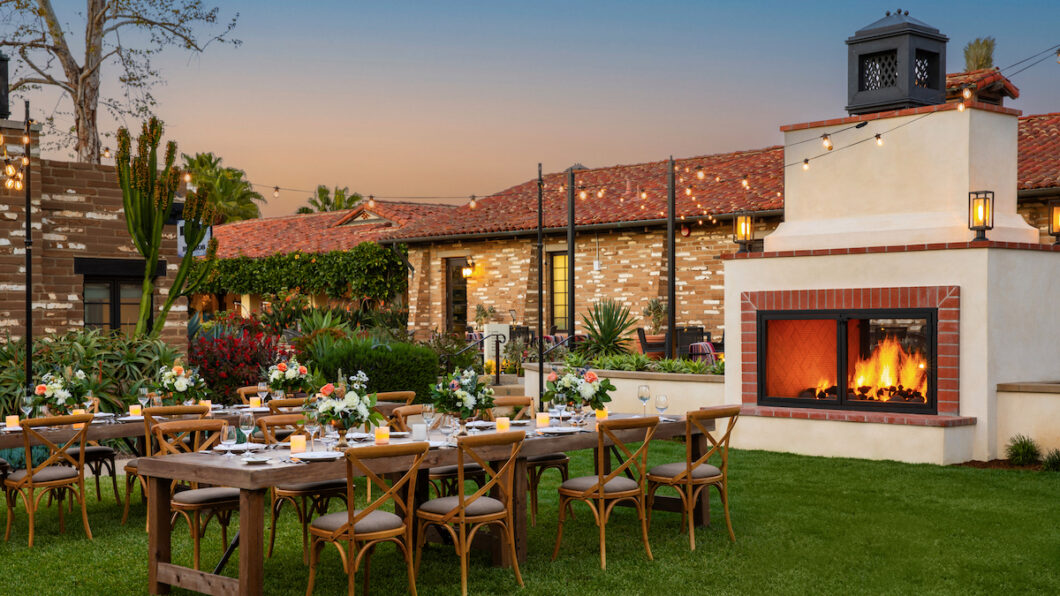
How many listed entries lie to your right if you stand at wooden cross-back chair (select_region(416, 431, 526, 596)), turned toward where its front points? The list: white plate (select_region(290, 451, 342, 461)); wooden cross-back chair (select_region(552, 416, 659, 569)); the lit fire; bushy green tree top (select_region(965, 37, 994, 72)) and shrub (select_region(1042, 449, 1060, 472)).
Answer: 4

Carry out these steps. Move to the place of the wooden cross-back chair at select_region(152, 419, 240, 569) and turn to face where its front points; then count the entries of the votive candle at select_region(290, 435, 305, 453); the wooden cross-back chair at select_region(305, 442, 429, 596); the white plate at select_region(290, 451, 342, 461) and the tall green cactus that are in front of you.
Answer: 3

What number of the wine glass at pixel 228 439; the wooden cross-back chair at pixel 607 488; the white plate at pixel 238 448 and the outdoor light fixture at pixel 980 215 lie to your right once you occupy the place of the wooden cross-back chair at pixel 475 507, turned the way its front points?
2

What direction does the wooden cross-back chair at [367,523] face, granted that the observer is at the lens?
facing away from the viewer and to the left of the viewer

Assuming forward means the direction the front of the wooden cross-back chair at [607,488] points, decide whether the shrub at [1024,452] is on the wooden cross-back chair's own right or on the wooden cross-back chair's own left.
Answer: on the wooden cross-back chair's own right

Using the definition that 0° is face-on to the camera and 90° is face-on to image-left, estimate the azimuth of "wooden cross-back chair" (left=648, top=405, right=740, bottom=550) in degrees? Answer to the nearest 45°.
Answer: approximately 135°
